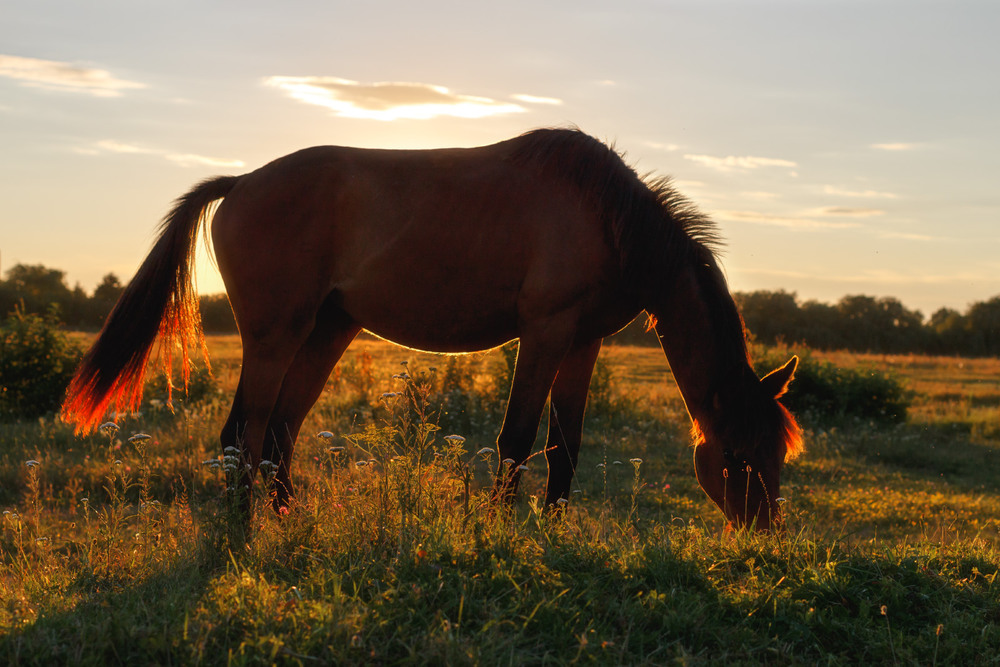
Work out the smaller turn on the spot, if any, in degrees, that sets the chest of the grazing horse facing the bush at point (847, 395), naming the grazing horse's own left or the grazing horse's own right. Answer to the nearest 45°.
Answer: approximately 45° to the grazing horse's own left

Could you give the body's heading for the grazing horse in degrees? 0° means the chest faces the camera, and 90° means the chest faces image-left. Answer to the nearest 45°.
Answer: approximately 270°

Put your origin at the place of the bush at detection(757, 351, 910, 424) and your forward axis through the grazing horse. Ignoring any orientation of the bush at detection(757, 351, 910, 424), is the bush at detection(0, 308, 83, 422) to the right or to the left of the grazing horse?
right

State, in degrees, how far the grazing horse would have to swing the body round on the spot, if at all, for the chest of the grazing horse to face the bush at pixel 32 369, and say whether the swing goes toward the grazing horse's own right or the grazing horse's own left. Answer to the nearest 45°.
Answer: approximately 135° to the grazing horse's own left
